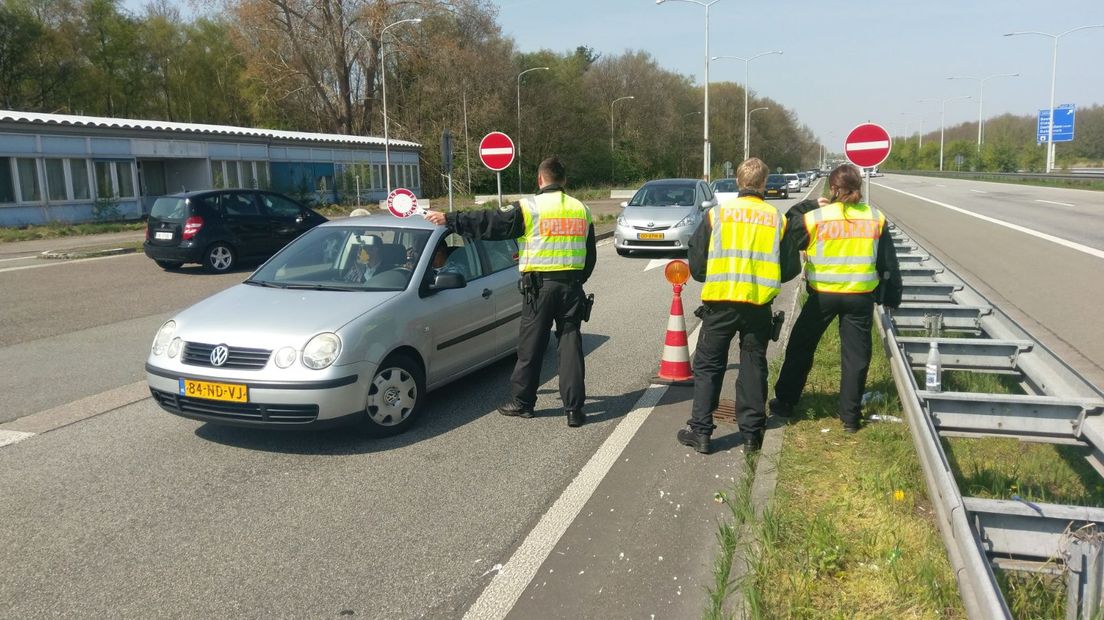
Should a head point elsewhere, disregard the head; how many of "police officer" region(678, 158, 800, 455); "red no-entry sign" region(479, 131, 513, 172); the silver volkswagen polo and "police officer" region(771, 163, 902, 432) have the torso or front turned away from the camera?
2

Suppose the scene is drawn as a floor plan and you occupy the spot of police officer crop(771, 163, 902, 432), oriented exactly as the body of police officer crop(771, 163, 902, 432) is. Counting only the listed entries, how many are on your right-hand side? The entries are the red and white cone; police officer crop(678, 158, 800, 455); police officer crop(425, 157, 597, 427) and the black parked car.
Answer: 0

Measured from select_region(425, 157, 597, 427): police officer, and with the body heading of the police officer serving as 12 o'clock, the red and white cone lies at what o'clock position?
The red and white cone is roughly at 3 o'clock from the police officer.

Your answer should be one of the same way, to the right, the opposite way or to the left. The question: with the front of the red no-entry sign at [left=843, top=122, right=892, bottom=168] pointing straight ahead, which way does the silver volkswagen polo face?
the same way

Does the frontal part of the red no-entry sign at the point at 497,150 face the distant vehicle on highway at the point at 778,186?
no

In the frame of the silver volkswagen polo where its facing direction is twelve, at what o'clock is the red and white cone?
The red and white cone is roughly at 7 o'clock from the silver volkswagen polo.

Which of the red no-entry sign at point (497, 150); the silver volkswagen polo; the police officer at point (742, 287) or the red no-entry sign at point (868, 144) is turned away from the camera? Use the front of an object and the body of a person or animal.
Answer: the police officer

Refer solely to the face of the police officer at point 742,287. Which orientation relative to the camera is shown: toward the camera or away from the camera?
away from the camera

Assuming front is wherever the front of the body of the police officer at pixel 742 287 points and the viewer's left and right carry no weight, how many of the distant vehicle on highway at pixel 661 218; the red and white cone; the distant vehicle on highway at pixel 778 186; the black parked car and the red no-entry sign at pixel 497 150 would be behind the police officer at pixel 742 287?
0

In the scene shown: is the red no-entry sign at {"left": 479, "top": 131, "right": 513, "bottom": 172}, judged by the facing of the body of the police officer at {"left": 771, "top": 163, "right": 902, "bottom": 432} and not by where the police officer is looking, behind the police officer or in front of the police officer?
in front

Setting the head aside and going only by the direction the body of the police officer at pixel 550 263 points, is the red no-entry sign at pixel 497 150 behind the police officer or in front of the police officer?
in front

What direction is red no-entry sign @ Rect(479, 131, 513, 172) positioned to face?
toward the camera

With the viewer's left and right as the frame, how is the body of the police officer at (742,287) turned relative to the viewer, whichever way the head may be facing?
facing away from the viewer

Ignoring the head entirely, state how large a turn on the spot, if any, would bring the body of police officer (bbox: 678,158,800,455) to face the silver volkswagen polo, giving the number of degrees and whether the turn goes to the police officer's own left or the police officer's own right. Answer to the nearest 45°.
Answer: approximately 90° to the police officer's own left

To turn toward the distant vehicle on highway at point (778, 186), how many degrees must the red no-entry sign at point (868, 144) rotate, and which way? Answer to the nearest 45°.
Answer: approximately 180°

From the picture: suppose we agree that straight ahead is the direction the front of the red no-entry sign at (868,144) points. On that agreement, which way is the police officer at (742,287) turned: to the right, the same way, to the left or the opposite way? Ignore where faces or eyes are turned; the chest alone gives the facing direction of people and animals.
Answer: the opposite way

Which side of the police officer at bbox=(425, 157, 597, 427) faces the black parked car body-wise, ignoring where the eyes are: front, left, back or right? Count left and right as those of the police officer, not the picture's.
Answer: front

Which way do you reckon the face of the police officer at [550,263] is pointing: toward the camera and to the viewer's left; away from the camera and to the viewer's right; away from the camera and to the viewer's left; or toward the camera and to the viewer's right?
away from the camera and to the viewer's left

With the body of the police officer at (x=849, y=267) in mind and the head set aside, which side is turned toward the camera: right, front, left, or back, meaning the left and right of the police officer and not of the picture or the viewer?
back

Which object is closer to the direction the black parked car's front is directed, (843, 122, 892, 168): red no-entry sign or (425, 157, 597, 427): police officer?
the red no-entry sign

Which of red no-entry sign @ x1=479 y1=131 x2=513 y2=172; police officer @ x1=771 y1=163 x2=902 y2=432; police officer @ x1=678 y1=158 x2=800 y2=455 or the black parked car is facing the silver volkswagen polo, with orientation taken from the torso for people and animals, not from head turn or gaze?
the red no-entry sign

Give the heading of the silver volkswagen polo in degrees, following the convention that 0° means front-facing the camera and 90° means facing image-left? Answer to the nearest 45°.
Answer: approximately 45°
